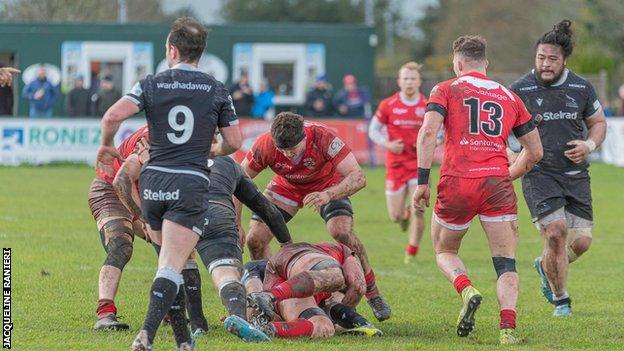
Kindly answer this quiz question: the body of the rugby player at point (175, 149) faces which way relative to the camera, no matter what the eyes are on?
away from the camera

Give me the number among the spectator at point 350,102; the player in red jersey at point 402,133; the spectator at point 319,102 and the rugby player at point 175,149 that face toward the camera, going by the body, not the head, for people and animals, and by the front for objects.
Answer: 3

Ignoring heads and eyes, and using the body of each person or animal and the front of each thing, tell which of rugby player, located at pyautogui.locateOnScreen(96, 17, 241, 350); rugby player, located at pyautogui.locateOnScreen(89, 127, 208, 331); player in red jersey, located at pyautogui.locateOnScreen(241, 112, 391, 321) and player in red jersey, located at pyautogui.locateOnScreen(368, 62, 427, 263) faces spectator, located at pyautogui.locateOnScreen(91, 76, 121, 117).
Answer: rugby player, located at pyautogui.locateOnScreen(96, 17, 241, 350)

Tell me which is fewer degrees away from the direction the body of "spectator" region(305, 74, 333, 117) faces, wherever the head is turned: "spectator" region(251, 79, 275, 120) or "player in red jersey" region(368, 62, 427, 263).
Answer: the player in red jersey

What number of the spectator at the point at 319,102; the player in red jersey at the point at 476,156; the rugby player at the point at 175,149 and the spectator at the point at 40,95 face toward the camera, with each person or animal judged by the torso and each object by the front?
2

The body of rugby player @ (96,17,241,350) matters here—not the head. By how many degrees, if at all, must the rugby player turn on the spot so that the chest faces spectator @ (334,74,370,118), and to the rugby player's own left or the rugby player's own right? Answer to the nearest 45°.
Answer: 0° — they already face them

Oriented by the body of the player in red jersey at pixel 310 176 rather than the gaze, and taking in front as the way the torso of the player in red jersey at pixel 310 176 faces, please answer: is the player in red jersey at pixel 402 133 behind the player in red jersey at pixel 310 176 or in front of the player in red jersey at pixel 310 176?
behind

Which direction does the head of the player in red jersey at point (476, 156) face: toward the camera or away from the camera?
away from the camera

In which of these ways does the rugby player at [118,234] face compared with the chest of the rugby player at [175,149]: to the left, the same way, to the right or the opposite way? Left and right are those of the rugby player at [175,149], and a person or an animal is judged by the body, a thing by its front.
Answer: to the right

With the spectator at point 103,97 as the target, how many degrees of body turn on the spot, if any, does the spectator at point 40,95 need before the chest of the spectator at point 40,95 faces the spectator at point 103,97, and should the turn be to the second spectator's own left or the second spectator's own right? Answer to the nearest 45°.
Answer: approximately 45° to the second spectator's own left

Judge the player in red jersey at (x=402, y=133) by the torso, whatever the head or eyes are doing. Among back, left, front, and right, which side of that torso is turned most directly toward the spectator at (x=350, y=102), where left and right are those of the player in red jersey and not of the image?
back

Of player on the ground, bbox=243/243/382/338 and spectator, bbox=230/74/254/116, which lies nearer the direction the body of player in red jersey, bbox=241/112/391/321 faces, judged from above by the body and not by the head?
the player on the ground
